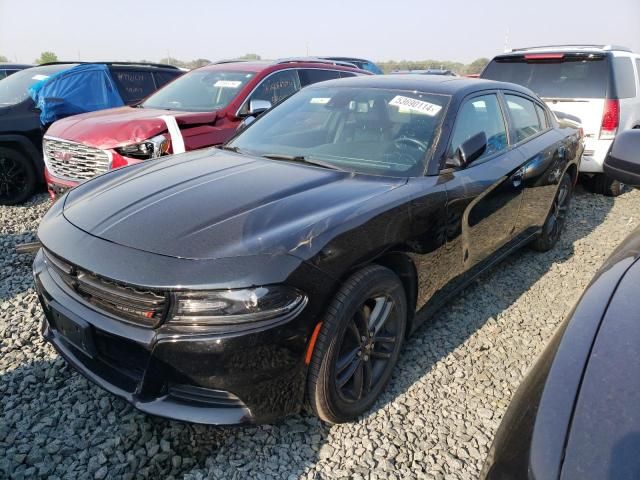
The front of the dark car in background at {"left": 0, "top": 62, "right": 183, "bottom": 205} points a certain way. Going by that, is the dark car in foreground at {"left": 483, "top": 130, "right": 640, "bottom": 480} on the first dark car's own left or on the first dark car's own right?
on the first dark car's own left

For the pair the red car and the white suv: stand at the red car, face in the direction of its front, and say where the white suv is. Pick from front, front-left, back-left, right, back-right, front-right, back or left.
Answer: back-left

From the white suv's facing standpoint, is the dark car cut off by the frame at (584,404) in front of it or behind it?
behind

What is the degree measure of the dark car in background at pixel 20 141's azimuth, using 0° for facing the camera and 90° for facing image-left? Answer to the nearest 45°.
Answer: approximately 45°

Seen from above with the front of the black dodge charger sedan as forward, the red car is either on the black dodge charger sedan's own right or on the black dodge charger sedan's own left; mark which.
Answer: on the black dodge charger sedan's own right

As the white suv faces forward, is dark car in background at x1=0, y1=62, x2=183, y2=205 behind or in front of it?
behind

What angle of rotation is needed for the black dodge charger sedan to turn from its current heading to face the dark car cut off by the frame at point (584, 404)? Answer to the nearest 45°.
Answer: approximately 90° to its left

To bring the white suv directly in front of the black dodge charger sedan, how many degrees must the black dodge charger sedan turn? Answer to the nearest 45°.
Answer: approximately 180°

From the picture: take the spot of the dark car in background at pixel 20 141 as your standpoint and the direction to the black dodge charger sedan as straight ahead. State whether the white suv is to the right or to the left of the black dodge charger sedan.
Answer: left
